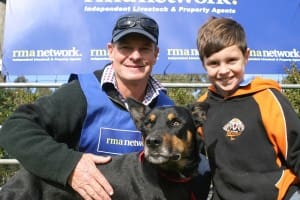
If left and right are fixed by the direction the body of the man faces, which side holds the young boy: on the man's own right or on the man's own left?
on the man's own left

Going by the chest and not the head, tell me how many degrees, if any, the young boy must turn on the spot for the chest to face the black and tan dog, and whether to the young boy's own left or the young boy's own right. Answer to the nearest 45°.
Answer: approximately 45° to the young boy's own right

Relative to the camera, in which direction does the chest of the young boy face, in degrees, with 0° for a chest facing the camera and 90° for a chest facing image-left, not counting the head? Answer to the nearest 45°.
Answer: approximately 45°

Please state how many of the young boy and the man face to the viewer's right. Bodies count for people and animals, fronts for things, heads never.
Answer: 0

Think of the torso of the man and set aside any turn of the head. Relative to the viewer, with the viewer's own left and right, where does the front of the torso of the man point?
facing the viewer
